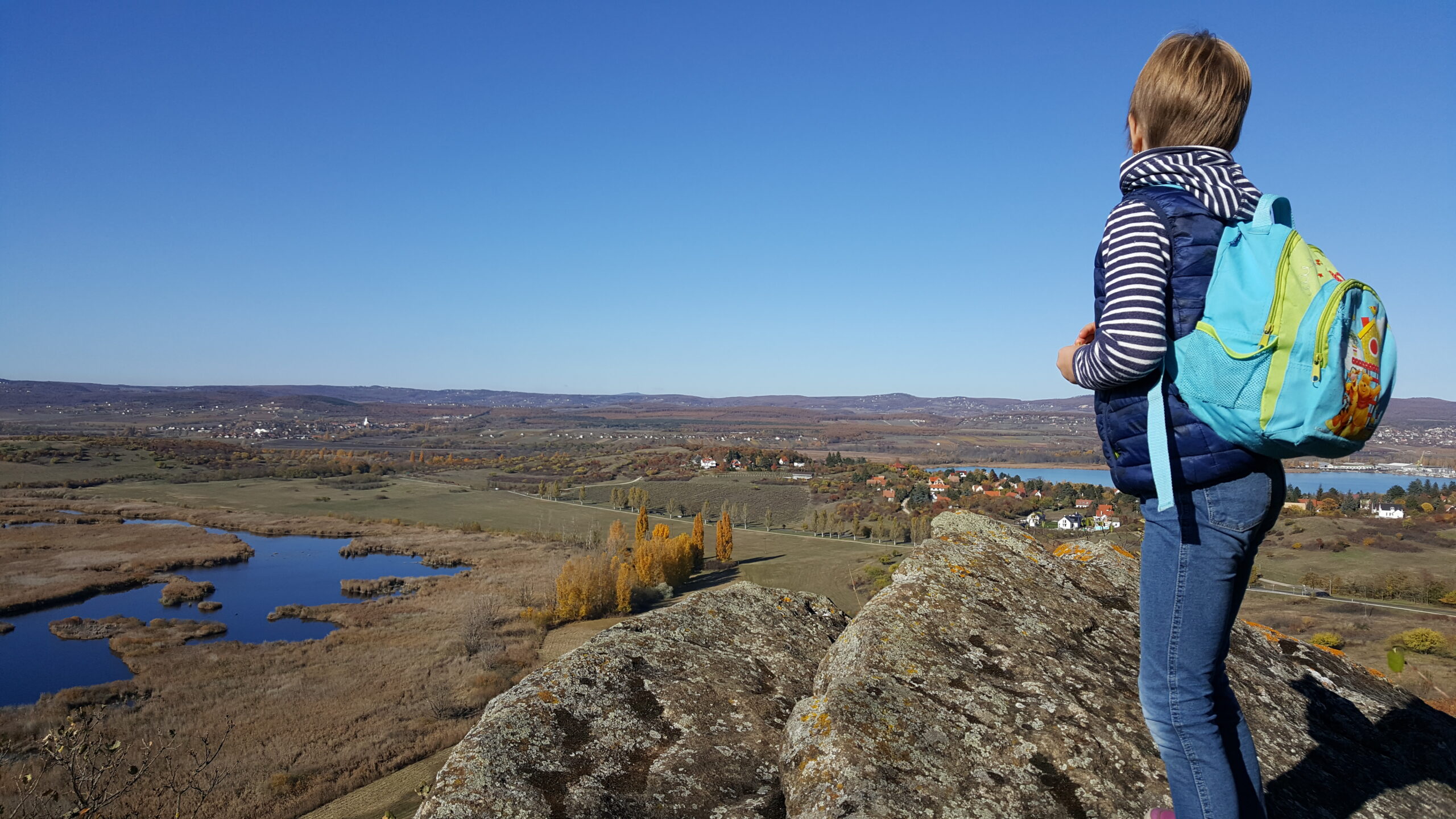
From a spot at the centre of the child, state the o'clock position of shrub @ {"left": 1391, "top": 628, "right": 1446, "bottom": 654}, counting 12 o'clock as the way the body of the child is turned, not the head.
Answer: The shrub is roughly at 2 o'clock from the child.

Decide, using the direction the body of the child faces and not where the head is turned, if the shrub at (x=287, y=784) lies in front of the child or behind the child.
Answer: in front

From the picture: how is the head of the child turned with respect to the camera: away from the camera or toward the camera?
away from the camera

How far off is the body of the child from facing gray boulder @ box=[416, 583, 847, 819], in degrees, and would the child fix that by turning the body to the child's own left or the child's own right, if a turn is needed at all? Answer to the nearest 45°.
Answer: approximately 45° to the child's own left

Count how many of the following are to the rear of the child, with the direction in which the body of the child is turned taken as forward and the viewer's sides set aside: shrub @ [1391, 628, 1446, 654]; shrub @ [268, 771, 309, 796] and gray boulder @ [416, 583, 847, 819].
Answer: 0

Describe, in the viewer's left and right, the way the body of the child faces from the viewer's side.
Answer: facing away from the viewer and to the left of the viewer
